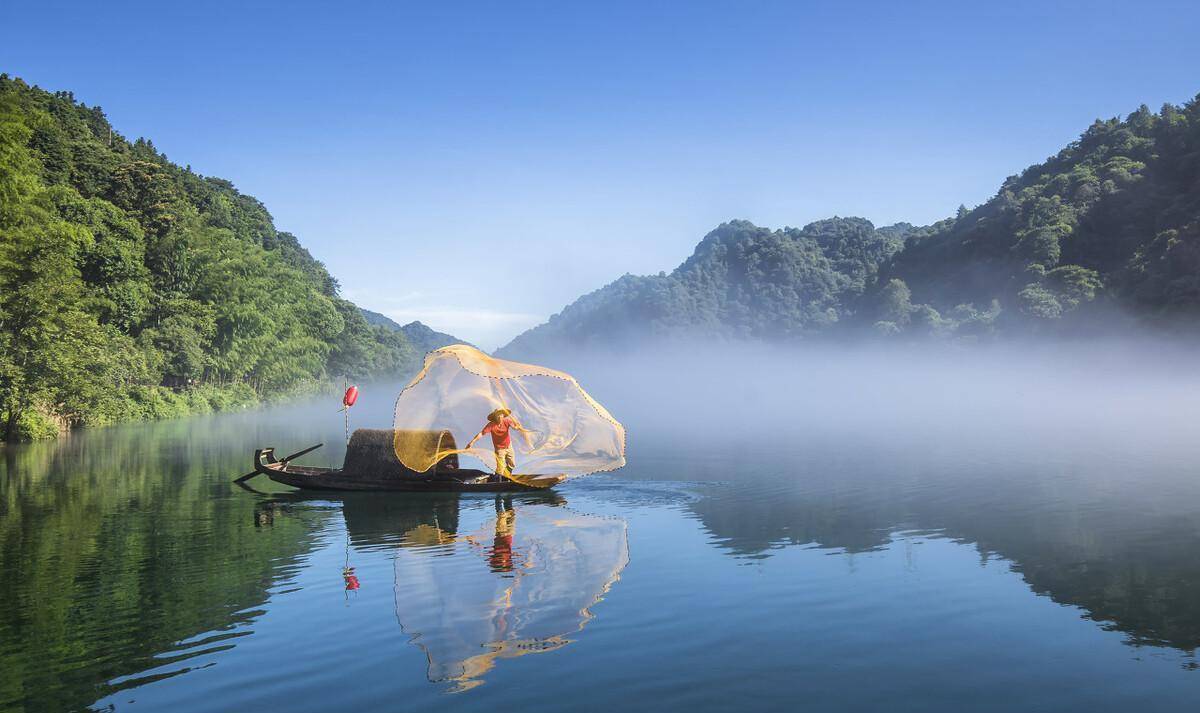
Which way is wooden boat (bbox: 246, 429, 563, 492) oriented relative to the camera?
to the viewer's right
